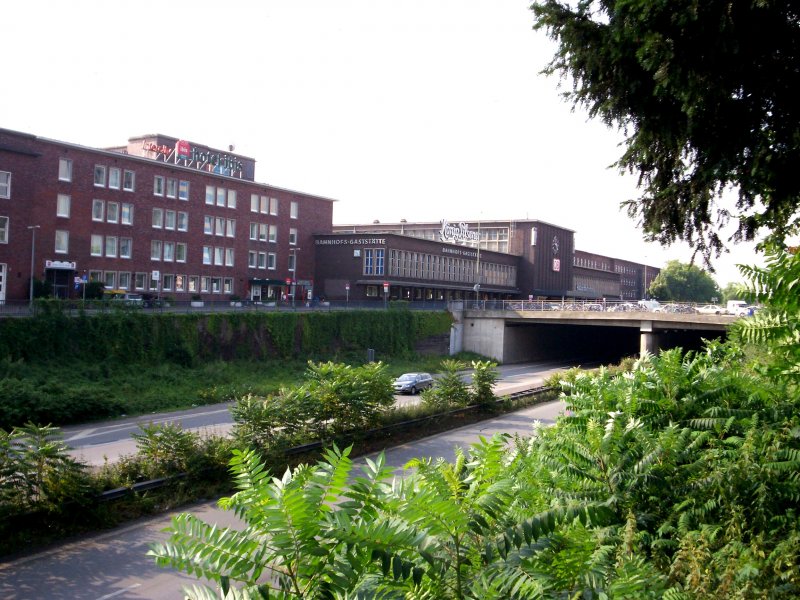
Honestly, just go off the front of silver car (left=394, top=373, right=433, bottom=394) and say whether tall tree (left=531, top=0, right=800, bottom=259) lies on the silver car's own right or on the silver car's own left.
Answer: on the silver car's own left

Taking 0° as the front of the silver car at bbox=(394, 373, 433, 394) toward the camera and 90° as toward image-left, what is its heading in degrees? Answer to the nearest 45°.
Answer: approximately 45°
